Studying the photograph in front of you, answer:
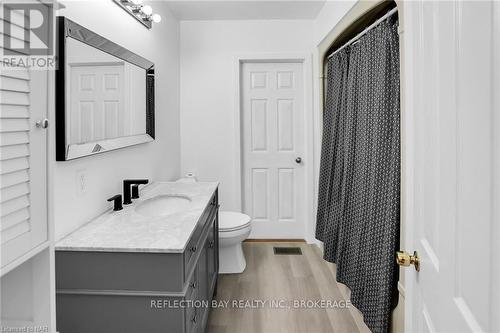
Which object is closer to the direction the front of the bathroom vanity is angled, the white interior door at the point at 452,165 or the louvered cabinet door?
the white interior door

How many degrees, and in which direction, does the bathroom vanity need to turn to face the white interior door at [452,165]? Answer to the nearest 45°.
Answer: approximately 45° to its right

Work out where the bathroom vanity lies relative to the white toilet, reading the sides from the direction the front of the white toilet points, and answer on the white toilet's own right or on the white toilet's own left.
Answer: on the white toilet's own right

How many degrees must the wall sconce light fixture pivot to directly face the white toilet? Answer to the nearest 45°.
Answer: approximately 45° to its left

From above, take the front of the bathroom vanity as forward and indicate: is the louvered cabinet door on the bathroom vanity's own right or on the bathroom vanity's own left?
on the bathroom vanity's own right

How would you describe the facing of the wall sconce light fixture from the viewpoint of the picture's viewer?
facing to the right of the viewer

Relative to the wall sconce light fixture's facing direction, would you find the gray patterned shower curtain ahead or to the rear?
ahead

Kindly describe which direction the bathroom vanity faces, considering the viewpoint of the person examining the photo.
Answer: facing to the right of the viewer
